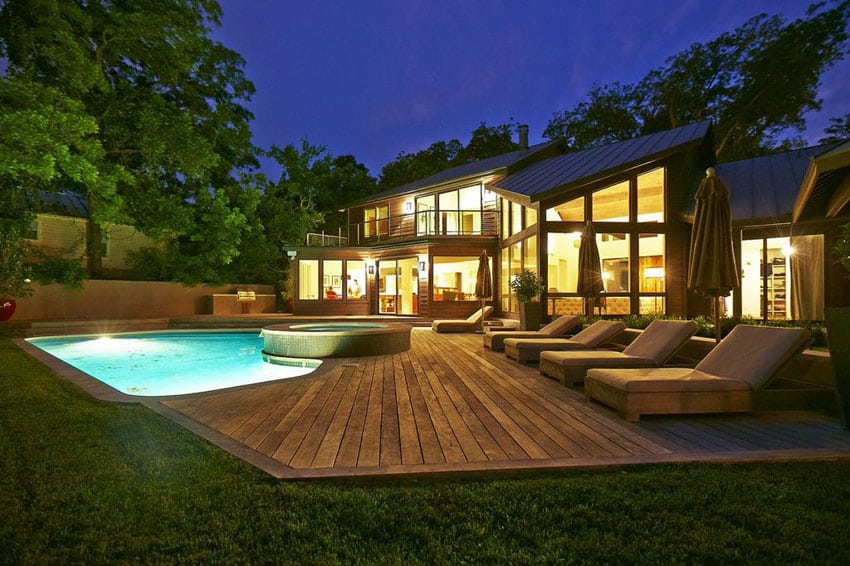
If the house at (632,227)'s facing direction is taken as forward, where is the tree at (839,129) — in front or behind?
behind

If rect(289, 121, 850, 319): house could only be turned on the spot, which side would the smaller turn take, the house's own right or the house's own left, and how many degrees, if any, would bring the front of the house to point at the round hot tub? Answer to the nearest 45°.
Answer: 0° — it already faces it

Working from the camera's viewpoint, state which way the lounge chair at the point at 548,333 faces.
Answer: facing to the left of the viewer

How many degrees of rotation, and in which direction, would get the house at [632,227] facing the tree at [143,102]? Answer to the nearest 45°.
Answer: approximately 45° to its right

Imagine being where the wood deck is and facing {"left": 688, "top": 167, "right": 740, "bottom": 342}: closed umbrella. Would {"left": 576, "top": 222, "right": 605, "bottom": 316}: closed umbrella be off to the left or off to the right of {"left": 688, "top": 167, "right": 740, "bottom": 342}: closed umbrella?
left

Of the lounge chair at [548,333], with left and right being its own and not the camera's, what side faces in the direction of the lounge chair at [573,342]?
left

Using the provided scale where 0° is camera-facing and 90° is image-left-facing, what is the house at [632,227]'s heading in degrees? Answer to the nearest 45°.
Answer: approximately 45°

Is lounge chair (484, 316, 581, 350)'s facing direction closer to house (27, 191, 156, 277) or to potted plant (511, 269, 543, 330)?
the house

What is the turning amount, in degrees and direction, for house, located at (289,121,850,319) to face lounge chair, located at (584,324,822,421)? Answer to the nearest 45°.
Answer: approximately 45° to its left
